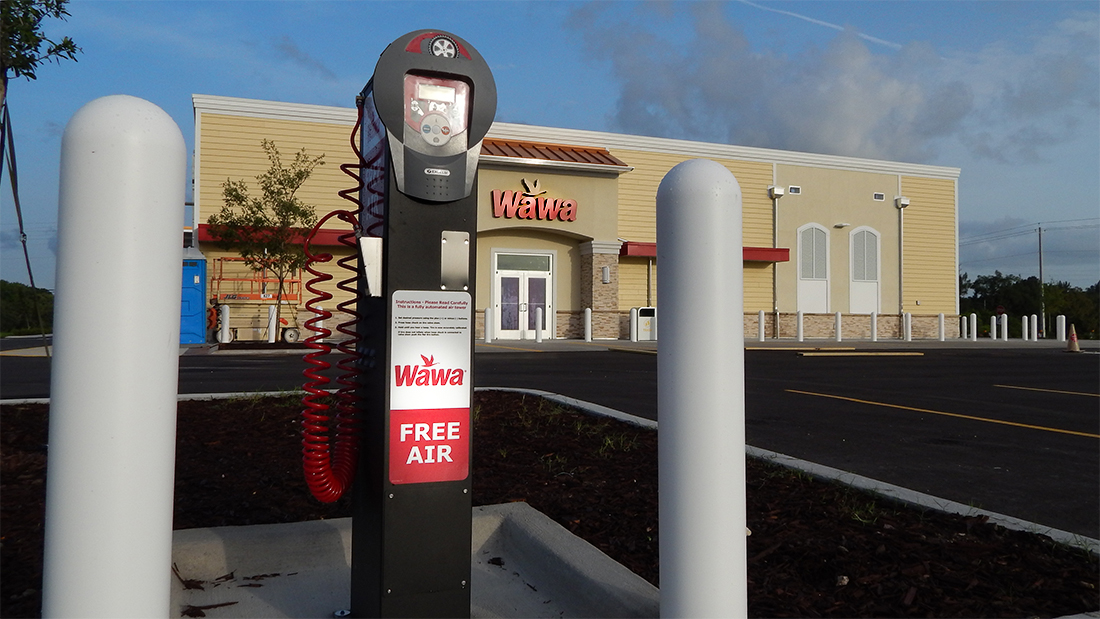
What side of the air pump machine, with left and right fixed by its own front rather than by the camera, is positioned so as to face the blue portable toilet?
back

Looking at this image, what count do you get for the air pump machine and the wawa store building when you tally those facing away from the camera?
0

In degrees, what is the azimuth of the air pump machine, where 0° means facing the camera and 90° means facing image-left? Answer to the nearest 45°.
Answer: approximately 0°

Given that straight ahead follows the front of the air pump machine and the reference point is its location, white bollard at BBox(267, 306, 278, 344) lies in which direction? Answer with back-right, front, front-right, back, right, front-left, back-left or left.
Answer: back

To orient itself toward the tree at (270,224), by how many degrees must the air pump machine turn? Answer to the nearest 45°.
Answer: approximately 180°

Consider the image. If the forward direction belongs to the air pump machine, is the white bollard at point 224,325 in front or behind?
behind

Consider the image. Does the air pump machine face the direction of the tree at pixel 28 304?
no

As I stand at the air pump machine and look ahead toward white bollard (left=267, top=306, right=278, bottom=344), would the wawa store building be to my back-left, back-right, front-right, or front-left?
front-right

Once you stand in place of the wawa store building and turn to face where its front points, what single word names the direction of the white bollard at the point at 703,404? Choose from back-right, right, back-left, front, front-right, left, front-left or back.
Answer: front-right

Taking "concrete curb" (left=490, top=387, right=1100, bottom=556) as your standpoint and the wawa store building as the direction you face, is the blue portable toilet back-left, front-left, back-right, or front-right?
front-left

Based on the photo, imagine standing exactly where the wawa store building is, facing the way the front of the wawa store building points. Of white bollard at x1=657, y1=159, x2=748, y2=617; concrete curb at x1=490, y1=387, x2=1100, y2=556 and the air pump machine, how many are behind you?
0

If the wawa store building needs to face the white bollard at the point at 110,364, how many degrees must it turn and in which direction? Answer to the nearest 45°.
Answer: approximately 45° to its right
